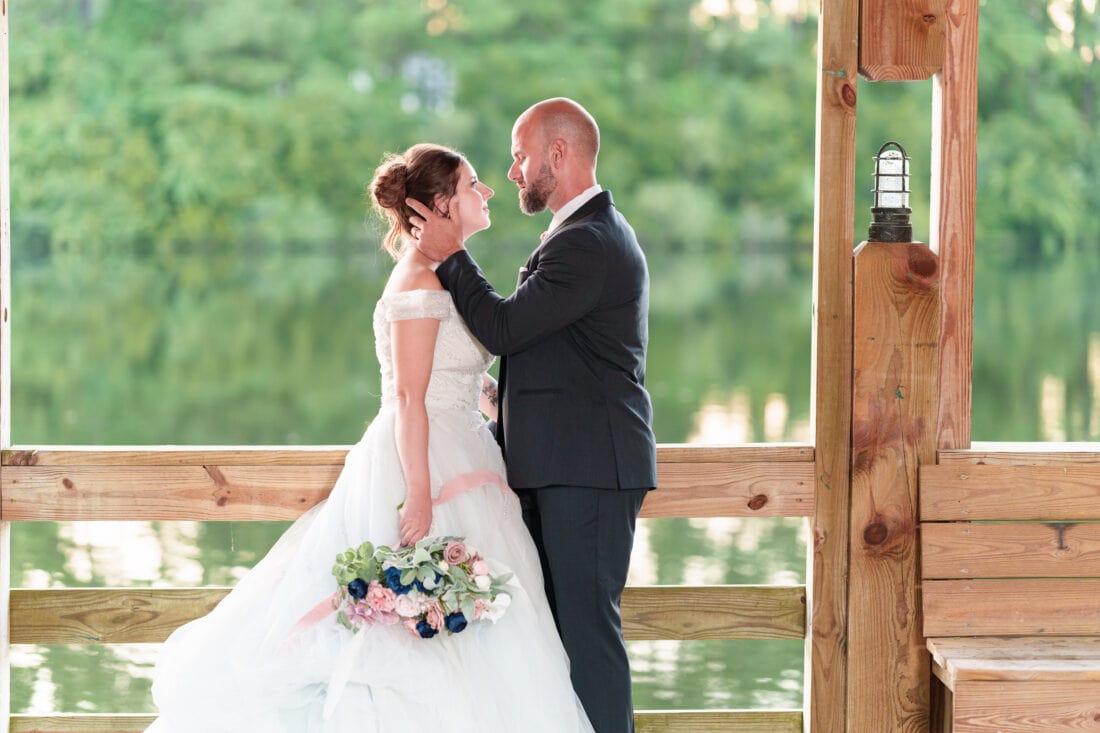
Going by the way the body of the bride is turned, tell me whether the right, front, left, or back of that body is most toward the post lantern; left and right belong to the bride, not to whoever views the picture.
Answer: front

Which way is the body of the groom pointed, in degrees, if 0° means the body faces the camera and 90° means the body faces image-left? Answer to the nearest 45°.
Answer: approximately 90°

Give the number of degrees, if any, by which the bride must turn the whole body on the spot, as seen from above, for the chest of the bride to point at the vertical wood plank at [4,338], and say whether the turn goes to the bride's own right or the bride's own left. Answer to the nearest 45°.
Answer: approximately 135° to the bride's own left

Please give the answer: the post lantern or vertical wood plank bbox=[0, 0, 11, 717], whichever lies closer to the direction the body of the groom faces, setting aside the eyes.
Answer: the vertical wood plank

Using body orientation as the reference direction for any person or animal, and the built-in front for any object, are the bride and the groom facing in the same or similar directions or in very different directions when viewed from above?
very different directions

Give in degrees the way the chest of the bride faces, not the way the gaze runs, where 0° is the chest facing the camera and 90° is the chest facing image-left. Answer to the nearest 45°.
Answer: approximately 270°

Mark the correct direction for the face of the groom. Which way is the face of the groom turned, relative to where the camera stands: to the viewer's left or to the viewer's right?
to the viewer's left

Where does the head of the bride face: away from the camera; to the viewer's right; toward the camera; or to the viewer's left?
to the viewer's right

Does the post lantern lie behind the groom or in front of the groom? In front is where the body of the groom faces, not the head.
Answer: behind

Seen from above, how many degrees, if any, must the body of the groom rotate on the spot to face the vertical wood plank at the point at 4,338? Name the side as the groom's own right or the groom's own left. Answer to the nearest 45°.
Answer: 0° — they already face it
